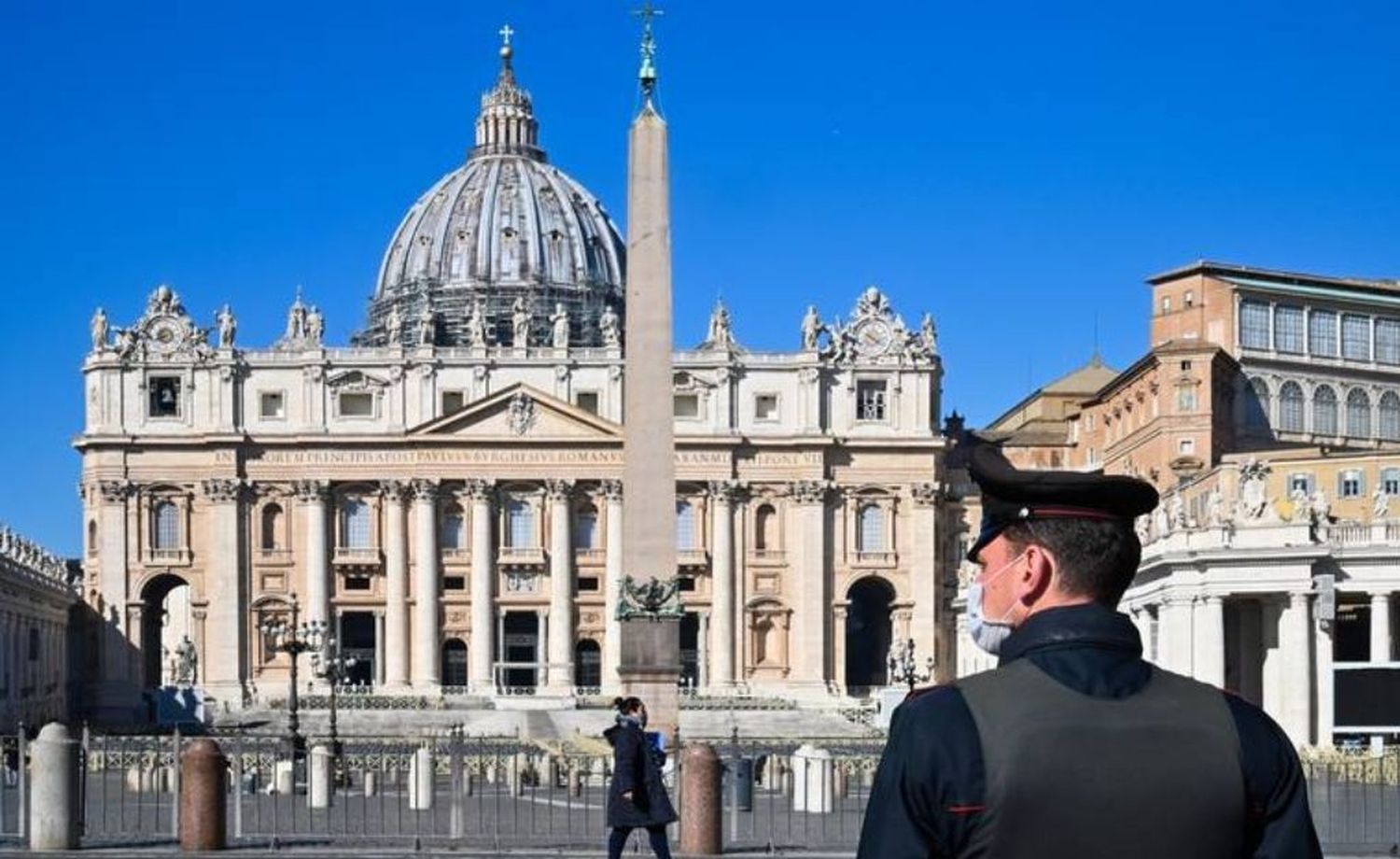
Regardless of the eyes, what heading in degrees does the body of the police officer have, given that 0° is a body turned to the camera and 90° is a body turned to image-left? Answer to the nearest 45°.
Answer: approximately 180°

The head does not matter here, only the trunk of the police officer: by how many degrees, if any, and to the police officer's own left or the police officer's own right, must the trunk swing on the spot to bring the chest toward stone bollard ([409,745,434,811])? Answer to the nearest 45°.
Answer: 0° — they already face it

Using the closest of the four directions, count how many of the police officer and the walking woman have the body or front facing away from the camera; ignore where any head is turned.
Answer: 1
